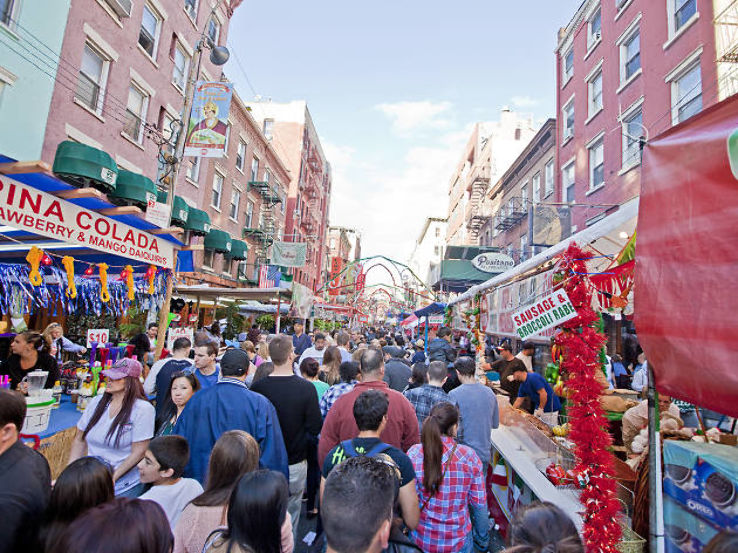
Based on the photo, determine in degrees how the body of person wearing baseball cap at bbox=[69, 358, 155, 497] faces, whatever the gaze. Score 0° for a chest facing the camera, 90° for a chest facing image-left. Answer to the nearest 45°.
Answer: approximately 45°

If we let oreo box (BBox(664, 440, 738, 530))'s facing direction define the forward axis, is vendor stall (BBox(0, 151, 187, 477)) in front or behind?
in front

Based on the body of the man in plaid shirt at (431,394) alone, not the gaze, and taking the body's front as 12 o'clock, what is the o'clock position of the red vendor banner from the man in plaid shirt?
The red vendor banner is roughly at 5 o'clock from the man in plaid shirt.

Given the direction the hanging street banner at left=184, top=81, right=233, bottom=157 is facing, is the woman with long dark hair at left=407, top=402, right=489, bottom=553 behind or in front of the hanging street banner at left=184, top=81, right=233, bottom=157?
in front

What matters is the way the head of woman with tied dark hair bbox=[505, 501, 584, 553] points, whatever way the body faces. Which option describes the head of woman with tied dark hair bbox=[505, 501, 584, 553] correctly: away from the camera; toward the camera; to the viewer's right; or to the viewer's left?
away from the camera

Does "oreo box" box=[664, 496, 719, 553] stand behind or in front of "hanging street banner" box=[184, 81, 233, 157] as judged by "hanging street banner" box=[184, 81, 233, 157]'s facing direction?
in front

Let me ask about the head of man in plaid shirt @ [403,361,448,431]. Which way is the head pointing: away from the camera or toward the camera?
away from the camera

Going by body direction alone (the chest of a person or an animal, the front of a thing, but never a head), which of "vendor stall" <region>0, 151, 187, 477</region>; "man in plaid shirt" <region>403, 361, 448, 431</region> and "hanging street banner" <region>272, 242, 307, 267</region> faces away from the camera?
the man in plaid shirt

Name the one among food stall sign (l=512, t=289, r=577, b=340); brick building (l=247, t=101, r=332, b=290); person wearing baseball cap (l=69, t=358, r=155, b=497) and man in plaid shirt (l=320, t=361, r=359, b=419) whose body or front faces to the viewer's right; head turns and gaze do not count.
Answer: the brick building

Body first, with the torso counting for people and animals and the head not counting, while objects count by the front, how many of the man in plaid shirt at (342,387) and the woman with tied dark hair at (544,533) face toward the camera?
0

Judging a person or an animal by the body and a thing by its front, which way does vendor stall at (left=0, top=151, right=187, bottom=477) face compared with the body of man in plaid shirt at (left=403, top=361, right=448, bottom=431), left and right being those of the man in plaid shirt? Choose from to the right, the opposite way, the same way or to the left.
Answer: to the right

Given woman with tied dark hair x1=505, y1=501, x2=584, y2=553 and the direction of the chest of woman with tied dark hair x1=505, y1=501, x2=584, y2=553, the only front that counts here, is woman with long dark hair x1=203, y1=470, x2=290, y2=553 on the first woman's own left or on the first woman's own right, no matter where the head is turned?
on the first woman's own left

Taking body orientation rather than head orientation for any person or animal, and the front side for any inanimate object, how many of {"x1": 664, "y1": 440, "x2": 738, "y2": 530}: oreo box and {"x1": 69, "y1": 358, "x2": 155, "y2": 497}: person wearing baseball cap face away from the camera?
0

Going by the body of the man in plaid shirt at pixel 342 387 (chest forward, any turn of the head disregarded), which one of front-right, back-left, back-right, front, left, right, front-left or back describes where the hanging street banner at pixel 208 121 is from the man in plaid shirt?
front-left

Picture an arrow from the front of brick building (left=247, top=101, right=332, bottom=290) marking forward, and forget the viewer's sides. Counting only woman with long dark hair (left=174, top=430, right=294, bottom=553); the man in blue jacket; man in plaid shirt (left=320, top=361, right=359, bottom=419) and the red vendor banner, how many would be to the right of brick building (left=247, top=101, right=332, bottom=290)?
4

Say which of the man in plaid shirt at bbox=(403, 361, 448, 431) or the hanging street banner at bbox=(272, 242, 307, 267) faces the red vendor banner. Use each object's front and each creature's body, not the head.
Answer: the hanging street banner

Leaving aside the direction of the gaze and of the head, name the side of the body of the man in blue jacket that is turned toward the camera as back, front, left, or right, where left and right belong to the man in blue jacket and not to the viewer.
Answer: back

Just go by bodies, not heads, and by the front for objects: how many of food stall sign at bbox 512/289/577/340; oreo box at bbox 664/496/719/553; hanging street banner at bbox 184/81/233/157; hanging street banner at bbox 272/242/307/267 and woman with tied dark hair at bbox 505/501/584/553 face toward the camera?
4

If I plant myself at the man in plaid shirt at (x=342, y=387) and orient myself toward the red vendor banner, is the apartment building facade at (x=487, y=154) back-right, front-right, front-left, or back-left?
back-left
